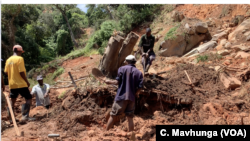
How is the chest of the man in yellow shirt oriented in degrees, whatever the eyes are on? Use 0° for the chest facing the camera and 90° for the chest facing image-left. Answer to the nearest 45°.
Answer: approximately 225°

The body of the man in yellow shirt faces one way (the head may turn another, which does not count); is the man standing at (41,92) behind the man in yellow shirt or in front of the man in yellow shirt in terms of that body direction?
in front

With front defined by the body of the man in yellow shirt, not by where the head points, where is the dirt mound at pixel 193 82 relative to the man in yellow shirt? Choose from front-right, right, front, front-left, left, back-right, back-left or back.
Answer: front-right

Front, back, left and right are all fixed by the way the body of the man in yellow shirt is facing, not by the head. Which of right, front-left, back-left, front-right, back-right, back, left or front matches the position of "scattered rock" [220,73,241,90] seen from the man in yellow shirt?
front-right

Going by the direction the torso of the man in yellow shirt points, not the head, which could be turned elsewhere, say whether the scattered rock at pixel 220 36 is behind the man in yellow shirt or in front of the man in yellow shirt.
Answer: in front

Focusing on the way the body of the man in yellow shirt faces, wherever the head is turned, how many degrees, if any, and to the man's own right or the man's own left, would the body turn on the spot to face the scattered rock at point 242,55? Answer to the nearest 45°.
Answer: approximately 45° to the man's own right

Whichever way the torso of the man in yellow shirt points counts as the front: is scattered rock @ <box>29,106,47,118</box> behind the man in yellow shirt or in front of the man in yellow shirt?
in front
